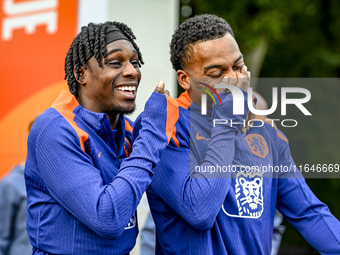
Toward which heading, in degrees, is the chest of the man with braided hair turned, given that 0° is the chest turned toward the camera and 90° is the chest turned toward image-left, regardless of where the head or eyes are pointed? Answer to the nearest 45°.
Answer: approximately 315°

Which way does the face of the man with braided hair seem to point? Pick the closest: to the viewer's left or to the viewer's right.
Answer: to the viewer's right
